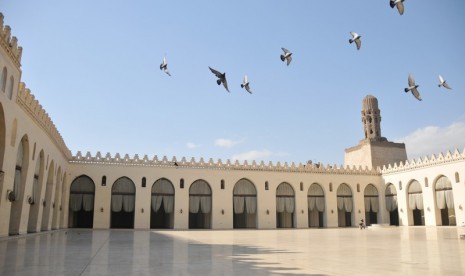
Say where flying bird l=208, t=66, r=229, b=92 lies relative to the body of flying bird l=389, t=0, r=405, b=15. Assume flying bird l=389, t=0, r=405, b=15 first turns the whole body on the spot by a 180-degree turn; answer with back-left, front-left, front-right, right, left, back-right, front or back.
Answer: front

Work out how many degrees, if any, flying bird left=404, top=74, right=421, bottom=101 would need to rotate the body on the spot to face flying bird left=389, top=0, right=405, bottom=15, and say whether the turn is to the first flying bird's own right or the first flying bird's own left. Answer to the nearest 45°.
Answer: approximately 90° to the first flying bird's own right

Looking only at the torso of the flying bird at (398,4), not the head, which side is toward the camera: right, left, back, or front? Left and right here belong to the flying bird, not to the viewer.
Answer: right

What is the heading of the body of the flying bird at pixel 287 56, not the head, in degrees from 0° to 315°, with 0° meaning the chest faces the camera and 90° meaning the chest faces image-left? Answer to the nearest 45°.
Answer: approximately 270°
